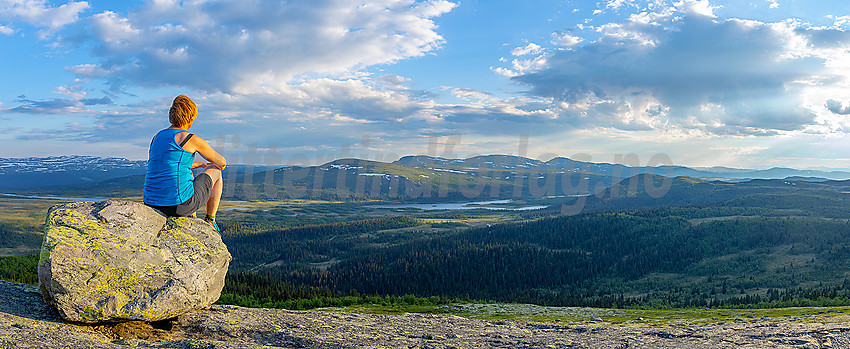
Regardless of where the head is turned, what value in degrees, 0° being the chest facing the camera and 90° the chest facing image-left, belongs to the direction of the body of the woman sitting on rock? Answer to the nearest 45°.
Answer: approximately 225°

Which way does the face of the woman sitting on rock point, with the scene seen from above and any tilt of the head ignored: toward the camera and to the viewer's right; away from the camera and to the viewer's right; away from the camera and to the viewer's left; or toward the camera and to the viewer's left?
away from the camera and to the viewer's right
